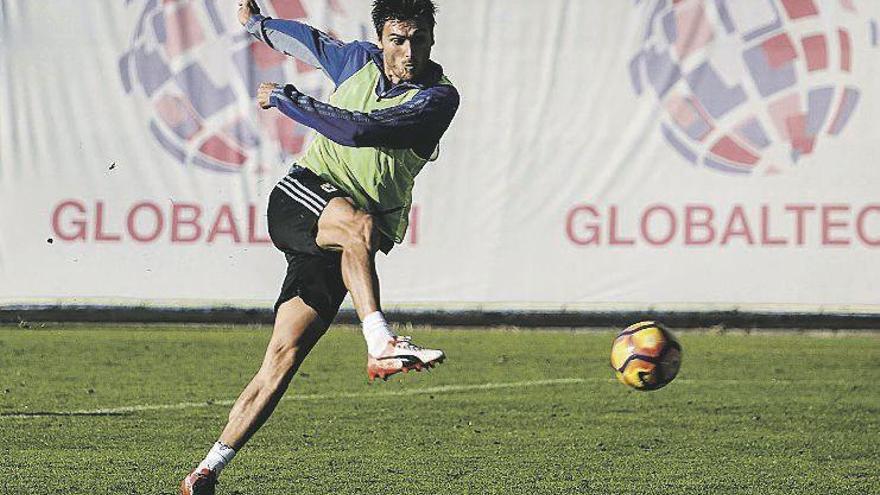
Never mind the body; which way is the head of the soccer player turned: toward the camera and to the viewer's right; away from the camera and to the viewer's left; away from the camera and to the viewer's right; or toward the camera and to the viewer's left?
toward the camera and to the viewer's right

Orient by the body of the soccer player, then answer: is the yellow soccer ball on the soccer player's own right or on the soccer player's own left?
on the soccer player's own left

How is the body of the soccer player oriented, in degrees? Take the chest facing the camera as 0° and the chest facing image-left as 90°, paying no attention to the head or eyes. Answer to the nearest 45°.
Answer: approximately 0°
